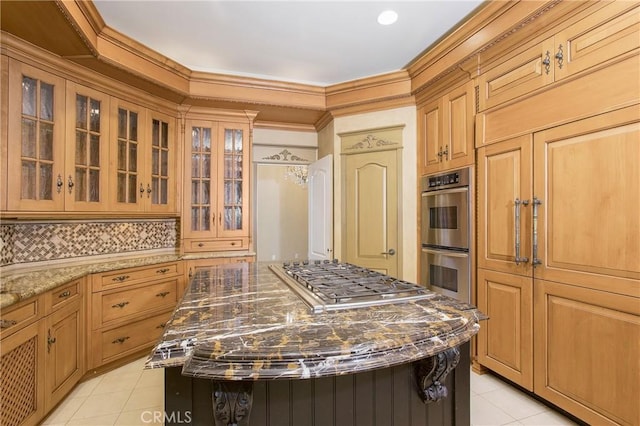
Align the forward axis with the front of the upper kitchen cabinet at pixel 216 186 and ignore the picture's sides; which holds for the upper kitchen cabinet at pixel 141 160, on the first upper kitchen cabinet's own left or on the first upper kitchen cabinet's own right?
on the first upper kitchen cabinet's own right

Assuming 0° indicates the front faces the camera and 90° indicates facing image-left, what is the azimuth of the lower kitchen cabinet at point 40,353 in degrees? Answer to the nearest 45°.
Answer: approximately 315°

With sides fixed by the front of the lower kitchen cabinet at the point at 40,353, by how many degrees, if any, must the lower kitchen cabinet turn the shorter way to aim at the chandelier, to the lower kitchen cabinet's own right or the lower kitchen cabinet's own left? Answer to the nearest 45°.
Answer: approximately 90° to the lower kitchen cabinet's own left

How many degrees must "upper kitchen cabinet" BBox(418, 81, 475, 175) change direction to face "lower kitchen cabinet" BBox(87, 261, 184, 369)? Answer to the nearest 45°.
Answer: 0° — it already faces it

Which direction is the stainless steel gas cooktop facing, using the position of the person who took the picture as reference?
facing the viewer and to the left of the viewer

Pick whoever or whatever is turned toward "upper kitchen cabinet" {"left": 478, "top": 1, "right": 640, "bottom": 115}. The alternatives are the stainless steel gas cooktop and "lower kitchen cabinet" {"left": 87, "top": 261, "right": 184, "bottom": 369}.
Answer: the lower kitchen cabinet

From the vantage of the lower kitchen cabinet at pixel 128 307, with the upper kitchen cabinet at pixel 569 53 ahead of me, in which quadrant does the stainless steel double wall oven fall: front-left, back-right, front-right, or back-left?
front-left

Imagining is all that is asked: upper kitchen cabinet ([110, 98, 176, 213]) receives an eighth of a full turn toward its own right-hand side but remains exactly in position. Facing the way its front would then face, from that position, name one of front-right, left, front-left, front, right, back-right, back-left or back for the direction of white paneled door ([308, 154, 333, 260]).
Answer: left

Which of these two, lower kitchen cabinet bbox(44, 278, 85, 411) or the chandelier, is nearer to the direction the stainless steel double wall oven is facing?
the lower kitchen cabinet

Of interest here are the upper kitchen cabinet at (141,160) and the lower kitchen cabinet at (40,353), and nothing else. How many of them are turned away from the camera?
0

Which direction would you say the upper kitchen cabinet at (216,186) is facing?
toward the camera

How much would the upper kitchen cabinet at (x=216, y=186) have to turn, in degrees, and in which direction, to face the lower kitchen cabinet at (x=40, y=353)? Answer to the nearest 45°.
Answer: approximately 45° to its right

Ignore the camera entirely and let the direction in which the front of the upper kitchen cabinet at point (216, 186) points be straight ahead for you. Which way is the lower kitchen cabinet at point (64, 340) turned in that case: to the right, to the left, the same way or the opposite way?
to the left

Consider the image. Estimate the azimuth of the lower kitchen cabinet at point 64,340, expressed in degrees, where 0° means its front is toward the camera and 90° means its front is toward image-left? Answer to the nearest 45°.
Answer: approximately 315°

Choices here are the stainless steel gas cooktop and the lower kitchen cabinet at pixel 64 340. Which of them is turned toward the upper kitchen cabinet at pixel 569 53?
the lower kitchen cabinet

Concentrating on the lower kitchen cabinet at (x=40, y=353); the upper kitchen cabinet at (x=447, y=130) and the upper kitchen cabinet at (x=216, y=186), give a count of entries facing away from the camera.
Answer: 0
